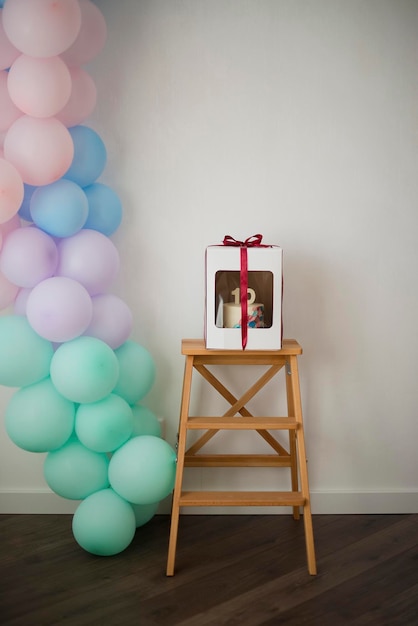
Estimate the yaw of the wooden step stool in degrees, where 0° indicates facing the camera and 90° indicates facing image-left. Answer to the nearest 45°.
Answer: approximately 0°

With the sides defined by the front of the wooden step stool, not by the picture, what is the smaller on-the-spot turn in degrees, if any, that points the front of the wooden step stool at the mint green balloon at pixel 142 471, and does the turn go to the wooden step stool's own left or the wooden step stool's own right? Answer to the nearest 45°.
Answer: approximately 90° to the wooden step stool's own right

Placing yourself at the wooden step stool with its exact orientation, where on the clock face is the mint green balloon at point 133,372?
The mint green balloon is roughly at 3 o'clock from the wooden step stool.

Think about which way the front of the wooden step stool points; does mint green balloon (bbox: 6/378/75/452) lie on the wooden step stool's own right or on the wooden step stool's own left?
on the wooden step stool's own right
